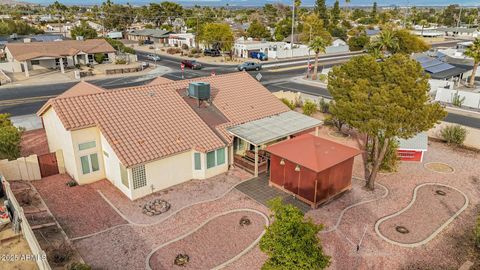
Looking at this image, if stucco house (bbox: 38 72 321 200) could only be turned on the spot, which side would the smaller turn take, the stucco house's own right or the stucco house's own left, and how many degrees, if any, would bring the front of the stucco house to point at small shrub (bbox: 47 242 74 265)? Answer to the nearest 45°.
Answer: approximately 90° to the stucco house's own left

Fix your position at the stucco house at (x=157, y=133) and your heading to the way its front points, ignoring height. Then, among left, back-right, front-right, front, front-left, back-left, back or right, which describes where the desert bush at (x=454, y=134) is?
back-right

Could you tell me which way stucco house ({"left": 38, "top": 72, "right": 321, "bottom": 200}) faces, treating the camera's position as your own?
facing away from the viewer and to the left of the viewer

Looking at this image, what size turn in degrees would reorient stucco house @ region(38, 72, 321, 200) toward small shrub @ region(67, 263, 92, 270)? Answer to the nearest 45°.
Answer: approximately 135° to its left

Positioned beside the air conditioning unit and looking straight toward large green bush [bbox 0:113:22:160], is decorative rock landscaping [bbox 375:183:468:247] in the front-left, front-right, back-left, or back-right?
back-left

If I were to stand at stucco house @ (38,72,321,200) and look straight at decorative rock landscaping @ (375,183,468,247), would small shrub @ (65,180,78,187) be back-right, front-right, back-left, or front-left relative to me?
back-right

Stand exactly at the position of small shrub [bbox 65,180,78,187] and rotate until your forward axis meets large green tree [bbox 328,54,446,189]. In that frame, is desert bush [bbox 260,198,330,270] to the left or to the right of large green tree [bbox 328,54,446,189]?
right

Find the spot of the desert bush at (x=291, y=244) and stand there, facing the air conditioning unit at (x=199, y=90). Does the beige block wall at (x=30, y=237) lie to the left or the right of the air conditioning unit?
left
